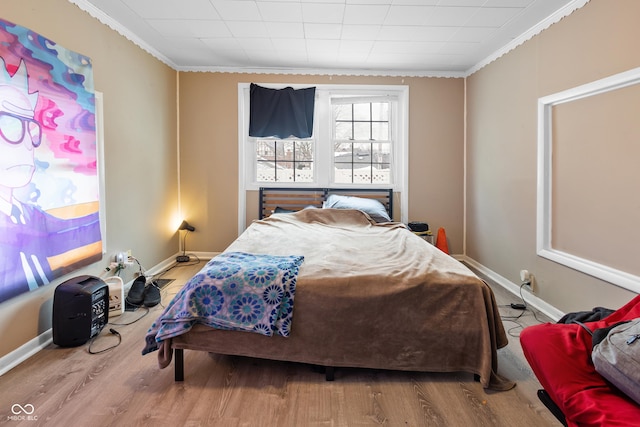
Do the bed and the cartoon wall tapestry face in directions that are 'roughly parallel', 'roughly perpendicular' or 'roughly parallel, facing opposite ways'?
roughly perpendicular

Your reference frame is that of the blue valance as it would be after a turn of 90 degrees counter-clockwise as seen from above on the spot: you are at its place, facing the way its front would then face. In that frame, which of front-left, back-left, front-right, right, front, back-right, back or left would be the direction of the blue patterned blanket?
right

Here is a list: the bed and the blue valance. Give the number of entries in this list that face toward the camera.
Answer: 2

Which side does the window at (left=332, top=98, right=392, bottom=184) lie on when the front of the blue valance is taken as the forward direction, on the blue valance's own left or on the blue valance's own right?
on the blue valance's own left

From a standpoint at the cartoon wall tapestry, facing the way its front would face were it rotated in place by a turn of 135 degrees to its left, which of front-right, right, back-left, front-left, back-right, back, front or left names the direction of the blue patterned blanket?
back-right

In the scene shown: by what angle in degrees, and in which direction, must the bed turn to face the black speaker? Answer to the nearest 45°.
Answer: approximately 90° to its right

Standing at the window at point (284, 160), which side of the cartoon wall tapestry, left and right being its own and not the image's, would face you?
left

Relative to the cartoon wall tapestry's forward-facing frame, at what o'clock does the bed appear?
The bed is roughly at 12 o'clock from the cartoon wall tapestry.

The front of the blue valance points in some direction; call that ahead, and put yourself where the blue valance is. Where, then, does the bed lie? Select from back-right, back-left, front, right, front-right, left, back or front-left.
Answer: front

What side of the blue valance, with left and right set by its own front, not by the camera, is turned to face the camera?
front

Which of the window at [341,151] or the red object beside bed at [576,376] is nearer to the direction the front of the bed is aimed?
the red object beside bed

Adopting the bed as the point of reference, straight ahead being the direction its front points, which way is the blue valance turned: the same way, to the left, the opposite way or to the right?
the same way

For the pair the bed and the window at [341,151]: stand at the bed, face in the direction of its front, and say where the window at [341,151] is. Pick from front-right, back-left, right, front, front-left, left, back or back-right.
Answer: back

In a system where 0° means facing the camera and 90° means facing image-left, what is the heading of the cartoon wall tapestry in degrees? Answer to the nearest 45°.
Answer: approximately 315°

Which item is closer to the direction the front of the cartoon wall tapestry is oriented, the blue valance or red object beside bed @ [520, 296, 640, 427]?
the red object beside bed

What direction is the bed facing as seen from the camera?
toward the camera
